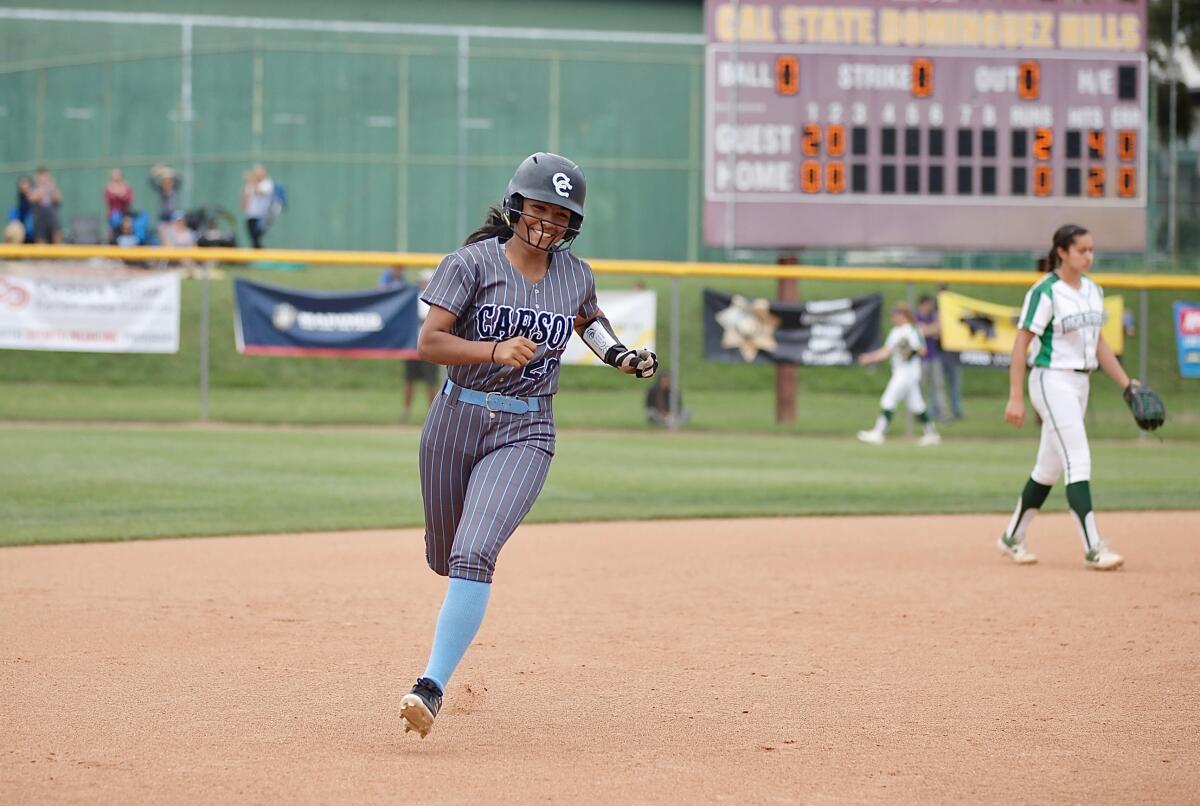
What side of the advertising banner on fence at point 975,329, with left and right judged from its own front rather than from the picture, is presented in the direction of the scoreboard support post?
right

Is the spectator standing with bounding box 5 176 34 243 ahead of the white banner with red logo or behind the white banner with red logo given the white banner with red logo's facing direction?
behind

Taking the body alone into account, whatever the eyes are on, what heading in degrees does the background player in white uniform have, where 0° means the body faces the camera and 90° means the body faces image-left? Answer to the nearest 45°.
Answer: approximately 45°

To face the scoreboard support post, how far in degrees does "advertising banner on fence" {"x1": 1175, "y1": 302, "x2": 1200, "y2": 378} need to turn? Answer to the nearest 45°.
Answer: approximately 90° to its right

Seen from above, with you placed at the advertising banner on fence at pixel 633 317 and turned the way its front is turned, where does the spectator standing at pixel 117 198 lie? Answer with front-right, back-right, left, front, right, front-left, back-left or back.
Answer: back-right
